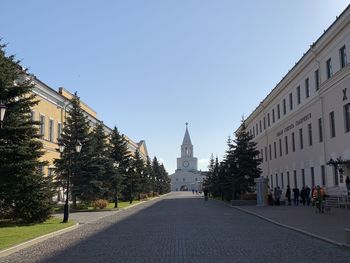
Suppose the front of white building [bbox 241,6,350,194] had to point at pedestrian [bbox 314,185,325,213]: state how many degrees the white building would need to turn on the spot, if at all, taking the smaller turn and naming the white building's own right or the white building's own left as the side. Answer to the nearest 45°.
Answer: approximately 45° to the white building's own left

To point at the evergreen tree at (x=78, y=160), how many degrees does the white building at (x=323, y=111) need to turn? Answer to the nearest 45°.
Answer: approximately 45° to its right

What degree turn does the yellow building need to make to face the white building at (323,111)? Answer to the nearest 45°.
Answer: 0° — it already faces it

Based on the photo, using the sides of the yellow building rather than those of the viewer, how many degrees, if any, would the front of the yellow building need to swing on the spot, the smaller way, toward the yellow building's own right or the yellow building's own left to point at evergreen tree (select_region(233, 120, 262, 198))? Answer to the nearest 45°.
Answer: approximately 45° to the yellow building's own left

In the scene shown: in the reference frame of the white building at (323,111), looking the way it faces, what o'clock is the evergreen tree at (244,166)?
The evergreen tree is roughly at 3 o'clock from the white building.
